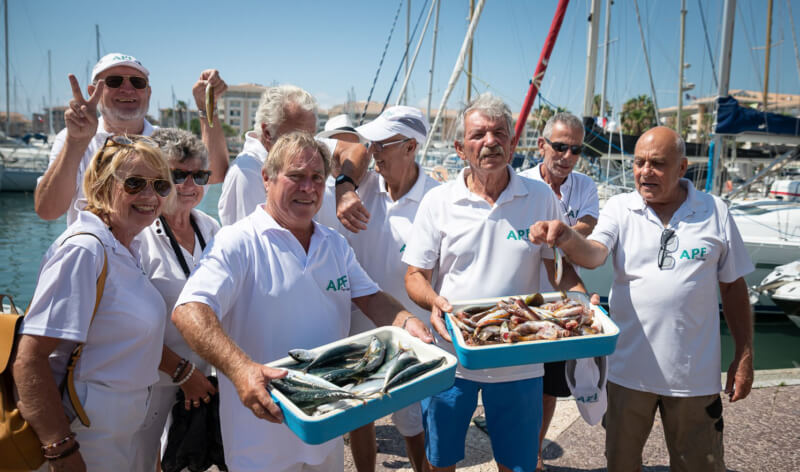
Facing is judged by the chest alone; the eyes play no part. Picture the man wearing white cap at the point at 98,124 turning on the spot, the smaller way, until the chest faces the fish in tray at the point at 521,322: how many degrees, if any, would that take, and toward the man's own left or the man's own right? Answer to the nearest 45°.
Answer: approximately 45° to the man's own left

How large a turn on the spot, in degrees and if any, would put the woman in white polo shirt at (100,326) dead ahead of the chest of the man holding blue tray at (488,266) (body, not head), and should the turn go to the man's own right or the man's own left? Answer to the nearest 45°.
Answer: approximately 45° to the man's own right

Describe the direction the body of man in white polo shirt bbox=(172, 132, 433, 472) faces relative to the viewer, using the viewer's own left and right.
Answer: facing the viewer and to the right of the viewer

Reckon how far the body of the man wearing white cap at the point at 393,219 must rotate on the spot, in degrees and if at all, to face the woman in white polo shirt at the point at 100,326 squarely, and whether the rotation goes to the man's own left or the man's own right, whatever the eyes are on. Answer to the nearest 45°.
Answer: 0° — they already face them

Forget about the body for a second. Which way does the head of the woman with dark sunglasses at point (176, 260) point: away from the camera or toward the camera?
toward the camera

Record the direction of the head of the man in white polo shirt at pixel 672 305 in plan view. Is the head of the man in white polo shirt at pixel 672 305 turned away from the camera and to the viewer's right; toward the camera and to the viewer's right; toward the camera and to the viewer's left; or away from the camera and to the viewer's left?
toward the camera and to the viewer's left

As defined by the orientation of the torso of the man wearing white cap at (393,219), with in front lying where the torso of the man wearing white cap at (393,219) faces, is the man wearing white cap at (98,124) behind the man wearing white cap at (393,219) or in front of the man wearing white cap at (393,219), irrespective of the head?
in front

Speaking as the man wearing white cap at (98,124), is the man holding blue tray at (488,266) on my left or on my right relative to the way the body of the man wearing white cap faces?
on my left

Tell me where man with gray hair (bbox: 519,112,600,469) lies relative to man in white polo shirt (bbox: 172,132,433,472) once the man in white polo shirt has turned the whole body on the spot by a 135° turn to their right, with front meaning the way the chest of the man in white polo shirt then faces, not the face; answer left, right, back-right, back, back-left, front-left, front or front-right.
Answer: back-right

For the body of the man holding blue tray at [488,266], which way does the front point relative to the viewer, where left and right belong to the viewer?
facing the viewer

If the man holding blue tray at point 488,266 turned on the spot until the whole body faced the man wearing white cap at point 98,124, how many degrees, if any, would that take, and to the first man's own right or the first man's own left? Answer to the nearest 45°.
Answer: approximately 90° to the first man's own right

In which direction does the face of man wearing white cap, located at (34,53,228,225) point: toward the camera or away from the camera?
toward the camera
